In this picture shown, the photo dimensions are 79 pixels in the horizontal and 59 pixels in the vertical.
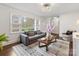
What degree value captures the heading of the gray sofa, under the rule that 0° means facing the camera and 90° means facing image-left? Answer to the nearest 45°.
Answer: approximately 315°
